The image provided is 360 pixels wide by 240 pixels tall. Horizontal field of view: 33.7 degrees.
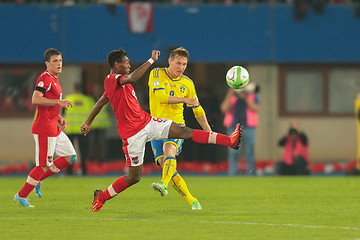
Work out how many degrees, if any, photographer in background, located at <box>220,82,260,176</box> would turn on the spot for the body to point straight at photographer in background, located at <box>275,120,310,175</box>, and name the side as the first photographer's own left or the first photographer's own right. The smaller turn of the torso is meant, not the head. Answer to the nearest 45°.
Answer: approximately 135° to the first photographer's own left

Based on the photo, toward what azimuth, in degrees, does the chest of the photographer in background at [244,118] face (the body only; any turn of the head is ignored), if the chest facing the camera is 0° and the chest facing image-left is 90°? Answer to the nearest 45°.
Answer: approximately 0°

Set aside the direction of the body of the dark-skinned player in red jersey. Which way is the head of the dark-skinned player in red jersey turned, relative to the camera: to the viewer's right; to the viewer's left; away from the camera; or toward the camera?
to the viewer's right

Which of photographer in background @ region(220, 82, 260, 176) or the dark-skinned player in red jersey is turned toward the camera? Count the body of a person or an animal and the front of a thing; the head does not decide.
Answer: the photographer in background

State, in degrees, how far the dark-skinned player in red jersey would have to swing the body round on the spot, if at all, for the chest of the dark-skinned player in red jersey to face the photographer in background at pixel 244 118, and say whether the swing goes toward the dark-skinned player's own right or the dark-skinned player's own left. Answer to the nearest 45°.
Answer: approximately 90° to the dark-skinned player's own left

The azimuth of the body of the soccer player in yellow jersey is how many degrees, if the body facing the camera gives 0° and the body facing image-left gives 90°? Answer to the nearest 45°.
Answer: approximately 315°

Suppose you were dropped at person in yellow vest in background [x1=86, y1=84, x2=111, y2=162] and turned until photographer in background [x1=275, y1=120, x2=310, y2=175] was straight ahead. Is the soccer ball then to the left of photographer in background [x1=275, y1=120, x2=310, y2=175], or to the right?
right

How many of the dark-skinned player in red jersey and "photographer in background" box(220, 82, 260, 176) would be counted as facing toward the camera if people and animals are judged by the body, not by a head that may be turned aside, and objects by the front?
1

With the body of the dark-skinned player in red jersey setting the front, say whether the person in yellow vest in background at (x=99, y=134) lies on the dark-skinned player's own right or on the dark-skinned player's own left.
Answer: on the dark-skinned player's own left

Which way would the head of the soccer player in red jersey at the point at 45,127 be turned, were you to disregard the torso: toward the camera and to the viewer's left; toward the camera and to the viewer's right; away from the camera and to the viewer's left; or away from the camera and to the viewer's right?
toward the camera and to the viewer's right

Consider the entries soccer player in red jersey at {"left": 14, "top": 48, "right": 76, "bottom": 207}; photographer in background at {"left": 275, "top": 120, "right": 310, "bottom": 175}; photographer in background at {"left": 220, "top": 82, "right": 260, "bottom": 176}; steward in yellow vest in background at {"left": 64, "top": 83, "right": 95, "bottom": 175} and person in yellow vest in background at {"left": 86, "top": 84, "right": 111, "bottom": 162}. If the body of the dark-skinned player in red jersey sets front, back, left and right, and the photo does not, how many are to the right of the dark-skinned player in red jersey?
0

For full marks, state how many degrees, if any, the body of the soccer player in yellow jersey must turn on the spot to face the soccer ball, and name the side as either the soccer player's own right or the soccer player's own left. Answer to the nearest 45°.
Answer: approximately 90° to the soccer player's own left

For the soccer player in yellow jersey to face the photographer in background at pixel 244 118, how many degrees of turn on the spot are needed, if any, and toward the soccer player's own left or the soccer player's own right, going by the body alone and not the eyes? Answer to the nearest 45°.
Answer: approximately 135° to the soccer player's own left

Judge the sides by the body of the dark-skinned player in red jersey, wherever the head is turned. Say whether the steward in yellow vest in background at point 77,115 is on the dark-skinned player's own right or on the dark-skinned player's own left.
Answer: on the dark-skinned player's own left

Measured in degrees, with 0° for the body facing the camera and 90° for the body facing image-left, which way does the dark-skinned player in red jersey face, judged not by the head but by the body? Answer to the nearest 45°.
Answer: approximately 270°

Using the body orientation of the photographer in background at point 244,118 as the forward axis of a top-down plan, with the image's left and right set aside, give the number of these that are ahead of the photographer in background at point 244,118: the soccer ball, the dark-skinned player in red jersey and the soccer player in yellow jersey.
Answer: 3

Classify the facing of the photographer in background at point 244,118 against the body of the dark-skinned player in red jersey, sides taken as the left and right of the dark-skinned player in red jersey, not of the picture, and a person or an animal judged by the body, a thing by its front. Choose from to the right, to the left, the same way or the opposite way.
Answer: to the right

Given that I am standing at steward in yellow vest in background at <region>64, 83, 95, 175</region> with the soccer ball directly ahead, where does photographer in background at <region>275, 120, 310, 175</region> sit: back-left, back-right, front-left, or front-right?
front-left
